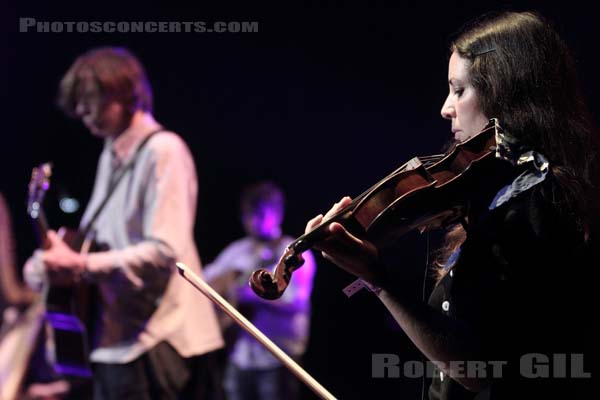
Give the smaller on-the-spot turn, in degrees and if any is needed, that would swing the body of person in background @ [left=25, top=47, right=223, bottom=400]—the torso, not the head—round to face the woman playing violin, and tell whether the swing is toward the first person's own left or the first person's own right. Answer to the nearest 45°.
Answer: approximately 45° to the first person's own left

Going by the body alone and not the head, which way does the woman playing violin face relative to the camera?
to the viewer's left

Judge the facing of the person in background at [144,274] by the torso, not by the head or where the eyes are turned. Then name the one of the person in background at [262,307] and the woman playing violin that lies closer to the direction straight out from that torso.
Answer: the woman playing violin

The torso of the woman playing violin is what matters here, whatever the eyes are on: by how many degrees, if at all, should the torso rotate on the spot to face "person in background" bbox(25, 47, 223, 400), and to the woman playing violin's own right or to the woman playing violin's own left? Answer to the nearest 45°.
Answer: approximately 45° to the woman playing violin's own right

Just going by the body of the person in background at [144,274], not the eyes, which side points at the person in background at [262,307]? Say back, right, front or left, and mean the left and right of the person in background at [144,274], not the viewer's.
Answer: back

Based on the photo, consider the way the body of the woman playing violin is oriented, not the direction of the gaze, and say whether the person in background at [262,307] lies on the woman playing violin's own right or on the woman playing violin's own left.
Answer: on the woman playing violin's own right

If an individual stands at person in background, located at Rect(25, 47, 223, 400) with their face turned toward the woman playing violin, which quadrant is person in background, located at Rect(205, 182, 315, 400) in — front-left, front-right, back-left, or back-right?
back-left

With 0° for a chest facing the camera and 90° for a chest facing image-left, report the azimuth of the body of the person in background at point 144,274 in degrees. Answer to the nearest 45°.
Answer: approximately 45°
